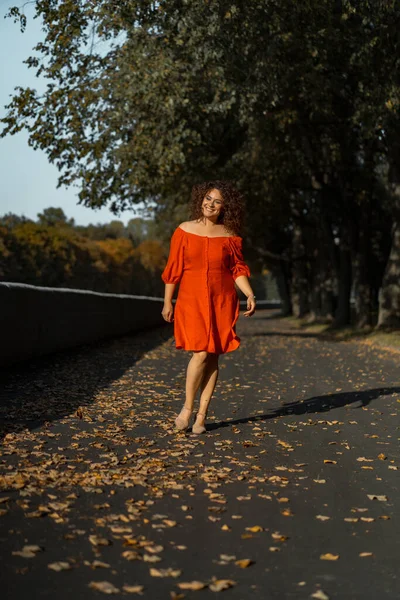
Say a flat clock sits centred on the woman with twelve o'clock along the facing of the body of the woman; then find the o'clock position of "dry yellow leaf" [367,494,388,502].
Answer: The dry yellow leaf is roughly at 11 o'clock from the woman.

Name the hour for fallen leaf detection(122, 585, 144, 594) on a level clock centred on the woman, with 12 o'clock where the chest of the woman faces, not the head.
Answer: The fallen leaf is roughly at 12 o'clock from the woman.

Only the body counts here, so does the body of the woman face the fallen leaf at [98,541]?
yes

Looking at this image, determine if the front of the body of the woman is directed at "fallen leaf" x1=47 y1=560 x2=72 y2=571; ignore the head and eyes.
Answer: yes

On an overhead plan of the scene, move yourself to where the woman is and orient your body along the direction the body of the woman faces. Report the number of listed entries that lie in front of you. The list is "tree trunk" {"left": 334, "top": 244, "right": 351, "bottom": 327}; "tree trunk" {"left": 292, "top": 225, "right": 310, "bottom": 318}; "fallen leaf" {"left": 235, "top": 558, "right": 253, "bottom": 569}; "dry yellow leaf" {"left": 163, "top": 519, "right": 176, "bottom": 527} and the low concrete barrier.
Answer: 2

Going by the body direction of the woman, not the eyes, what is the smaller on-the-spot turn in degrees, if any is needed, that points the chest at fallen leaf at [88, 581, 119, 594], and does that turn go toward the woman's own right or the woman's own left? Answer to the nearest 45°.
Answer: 0° — they already face it

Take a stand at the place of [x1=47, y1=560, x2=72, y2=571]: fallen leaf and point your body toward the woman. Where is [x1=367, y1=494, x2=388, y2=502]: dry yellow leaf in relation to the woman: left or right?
right

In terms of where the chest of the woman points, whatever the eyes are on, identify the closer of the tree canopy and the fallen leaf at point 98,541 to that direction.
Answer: the fallen leaf

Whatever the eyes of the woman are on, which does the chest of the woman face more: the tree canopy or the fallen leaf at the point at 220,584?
the fallen leaf

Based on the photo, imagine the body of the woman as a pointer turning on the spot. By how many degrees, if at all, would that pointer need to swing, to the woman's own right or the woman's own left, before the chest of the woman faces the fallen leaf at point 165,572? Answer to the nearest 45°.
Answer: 0° — they already face it

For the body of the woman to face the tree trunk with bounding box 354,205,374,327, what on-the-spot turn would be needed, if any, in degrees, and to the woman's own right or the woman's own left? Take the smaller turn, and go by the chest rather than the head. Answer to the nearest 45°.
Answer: approximately 180°

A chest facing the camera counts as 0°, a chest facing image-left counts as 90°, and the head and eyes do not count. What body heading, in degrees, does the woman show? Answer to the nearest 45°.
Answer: approximately 0°
